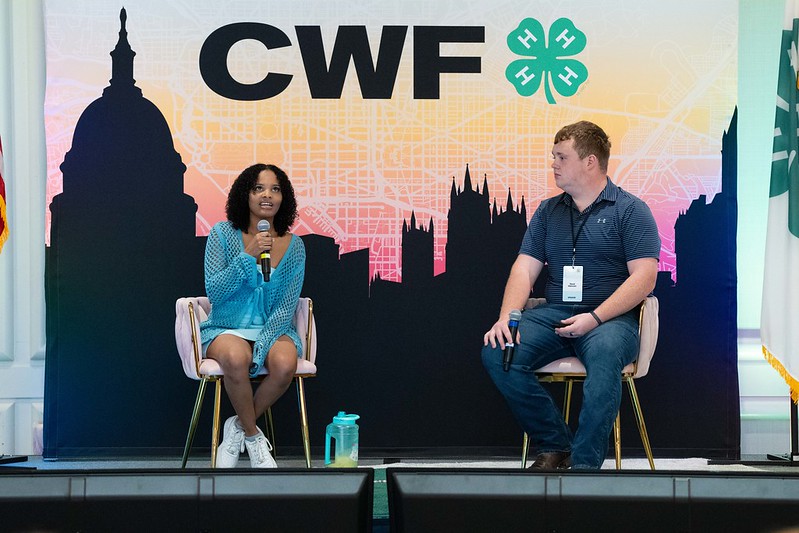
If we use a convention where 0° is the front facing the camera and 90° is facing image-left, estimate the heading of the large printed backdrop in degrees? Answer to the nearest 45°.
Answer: approximately 0°

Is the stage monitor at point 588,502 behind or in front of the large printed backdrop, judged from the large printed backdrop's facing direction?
in front

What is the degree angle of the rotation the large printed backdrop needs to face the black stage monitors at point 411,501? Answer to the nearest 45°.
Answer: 0° — it already faces it

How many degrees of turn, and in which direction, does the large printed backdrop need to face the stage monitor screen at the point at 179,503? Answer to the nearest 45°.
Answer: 0° — it already faces it
